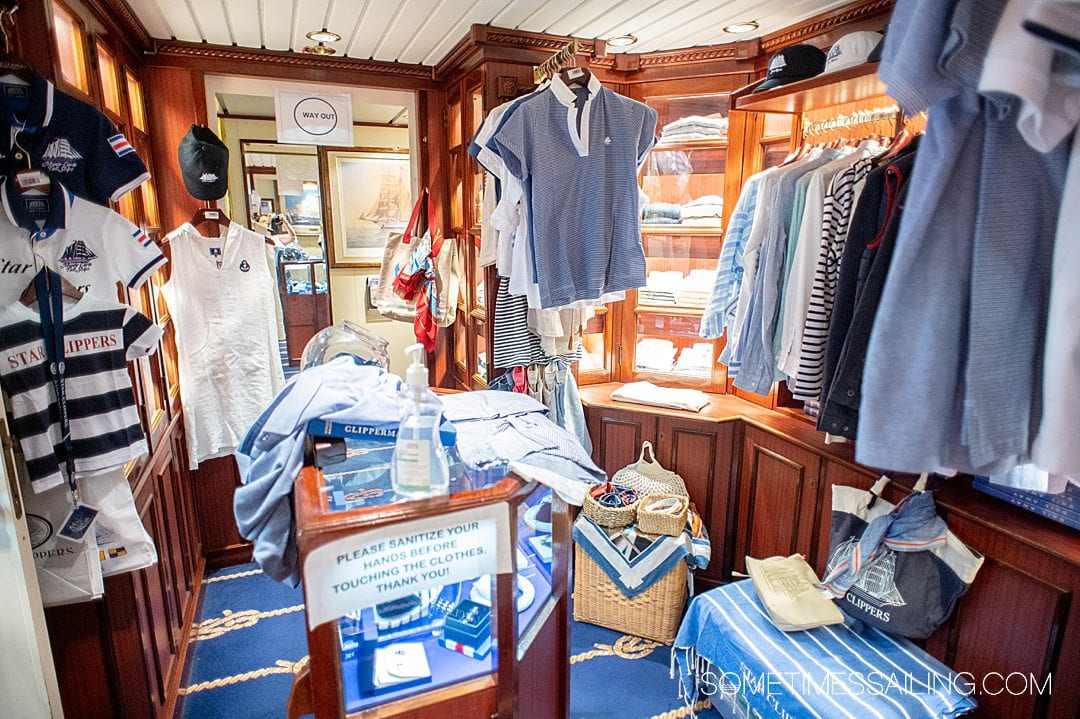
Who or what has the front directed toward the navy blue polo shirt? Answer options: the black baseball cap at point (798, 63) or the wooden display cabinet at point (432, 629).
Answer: the black baseball cap

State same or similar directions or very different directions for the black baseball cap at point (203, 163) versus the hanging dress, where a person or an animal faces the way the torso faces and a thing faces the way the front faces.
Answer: same or similar directions

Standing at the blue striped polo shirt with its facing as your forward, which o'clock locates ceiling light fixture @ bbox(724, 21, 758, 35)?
The ceiling light fixture is roughly at 8 o'clock from the blue striped polo shirt.

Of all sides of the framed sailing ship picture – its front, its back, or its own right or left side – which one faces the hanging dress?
front

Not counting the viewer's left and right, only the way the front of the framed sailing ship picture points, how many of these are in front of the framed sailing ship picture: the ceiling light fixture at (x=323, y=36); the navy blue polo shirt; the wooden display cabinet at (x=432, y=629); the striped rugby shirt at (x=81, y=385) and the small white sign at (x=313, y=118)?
5

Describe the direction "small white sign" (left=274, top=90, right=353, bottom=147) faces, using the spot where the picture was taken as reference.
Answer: facing the viewer

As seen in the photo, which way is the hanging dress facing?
toward the camera

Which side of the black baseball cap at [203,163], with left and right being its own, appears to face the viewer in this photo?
front

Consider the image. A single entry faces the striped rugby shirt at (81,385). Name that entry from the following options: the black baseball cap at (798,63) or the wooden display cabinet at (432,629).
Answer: the black baseball cap

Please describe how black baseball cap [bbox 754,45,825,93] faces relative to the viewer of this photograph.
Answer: facing the viewer and to the left of the viewer

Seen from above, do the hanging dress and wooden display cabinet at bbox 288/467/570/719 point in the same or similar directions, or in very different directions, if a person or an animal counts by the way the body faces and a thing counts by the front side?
same or similar directions

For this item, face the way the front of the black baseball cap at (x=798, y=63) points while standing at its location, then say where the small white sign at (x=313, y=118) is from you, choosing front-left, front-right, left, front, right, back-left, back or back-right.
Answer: front-right

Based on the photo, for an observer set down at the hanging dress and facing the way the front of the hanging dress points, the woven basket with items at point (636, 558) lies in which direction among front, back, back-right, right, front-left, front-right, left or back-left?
front-left

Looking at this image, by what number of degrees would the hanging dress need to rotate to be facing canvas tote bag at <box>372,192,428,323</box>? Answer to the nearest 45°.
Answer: approximately 90° to its left

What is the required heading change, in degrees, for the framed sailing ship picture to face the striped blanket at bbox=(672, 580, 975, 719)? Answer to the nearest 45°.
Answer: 0° — it already faces it

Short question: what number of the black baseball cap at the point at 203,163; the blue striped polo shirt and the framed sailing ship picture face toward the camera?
3

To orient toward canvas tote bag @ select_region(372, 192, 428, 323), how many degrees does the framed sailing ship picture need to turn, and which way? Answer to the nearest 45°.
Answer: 0° — it already faces it

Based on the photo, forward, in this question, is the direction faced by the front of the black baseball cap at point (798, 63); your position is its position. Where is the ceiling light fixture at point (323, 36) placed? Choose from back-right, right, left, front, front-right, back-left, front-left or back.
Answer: front-right
